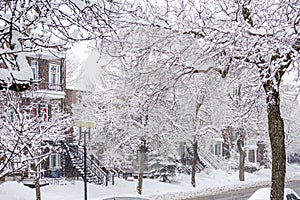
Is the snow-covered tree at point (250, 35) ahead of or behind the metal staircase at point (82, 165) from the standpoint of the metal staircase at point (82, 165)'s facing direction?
ahead

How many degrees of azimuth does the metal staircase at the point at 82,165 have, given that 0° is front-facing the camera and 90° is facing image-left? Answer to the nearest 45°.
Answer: approximately 315°

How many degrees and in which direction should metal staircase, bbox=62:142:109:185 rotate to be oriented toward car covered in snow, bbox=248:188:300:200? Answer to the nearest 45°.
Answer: approximately 45° to its right

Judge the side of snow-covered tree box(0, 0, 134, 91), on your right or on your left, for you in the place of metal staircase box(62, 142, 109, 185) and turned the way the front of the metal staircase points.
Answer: on your right

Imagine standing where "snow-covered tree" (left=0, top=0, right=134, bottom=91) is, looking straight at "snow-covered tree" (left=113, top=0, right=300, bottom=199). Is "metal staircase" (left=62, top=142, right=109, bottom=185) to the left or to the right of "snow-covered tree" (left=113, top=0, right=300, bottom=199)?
left
